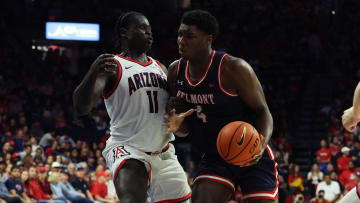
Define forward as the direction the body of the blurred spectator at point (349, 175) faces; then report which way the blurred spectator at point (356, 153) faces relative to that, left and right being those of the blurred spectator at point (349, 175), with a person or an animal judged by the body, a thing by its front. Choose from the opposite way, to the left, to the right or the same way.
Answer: the same way

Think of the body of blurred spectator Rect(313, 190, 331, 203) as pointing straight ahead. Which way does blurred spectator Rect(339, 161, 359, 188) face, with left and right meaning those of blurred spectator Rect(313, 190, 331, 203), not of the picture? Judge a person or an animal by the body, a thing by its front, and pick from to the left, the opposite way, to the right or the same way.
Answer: the same way

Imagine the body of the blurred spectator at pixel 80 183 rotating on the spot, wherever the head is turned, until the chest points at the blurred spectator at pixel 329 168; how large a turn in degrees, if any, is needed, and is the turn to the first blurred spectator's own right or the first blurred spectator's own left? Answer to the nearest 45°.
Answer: approximately 45° to the first blurred spectator's own left

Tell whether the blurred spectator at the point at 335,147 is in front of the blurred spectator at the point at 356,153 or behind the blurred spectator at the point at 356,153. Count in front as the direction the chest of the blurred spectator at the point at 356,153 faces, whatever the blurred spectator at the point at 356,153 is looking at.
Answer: behind

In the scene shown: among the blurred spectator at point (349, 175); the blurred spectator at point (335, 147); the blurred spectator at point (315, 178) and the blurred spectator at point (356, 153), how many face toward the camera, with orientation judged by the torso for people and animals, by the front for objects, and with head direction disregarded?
4

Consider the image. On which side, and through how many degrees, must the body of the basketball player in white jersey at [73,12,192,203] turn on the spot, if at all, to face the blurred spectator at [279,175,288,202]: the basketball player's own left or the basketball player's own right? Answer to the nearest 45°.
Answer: approximately 90° to the basketball player's own left

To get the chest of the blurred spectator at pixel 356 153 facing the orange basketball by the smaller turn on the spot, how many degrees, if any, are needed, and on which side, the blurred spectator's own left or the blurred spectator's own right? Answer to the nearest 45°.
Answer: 0° — they already face it

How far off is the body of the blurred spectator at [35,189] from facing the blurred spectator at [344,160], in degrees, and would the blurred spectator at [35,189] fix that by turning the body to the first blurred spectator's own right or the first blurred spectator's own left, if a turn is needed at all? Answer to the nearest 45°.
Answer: approximately 45° to the first blurred spectator's own left

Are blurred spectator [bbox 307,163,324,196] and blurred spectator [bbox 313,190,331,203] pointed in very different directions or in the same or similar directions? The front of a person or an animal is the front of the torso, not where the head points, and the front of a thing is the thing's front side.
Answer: same or similar directions

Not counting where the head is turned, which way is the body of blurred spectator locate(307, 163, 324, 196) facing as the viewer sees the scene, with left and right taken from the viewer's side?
facing the viewer

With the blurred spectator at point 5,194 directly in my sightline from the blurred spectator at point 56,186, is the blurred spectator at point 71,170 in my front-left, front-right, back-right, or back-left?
back-right

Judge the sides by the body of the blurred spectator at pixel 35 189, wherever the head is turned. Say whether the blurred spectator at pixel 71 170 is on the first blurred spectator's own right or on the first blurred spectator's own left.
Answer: on the first blurred spectator's own left

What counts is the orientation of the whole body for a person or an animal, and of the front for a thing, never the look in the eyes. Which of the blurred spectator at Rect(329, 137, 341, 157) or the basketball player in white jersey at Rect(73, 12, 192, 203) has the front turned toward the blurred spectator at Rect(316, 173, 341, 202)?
the blurred spectator at Rect(329, 137, 341, 157)

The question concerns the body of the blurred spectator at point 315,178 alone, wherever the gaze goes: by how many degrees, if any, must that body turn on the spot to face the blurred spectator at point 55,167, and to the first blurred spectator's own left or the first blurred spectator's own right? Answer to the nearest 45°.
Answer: approximately 45° to the first blurred spectator's own right

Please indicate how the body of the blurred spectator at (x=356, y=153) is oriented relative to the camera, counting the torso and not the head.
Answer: toward the camera

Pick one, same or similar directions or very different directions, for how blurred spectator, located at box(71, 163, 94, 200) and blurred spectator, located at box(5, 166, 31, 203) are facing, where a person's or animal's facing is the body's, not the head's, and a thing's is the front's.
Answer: same or similar directions

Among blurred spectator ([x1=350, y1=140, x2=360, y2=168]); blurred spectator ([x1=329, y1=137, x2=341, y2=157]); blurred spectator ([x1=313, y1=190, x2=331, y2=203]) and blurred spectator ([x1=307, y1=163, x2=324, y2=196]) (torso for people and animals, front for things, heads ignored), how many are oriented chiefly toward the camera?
4

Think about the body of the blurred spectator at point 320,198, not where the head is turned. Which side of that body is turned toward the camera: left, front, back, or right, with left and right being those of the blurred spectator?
front
